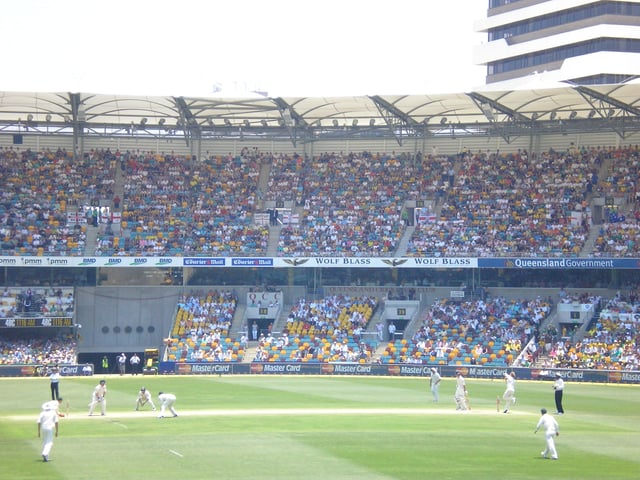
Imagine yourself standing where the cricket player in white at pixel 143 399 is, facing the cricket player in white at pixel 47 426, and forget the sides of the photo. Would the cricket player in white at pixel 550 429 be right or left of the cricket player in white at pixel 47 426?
left

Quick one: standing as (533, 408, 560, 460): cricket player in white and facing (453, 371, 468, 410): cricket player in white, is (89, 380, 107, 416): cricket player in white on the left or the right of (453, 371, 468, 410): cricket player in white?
left

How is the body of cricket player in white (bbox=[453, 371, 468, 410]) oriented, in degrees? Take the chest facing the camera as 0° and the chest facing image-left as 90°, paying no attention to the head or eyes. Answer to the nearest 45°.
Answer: approximately 90°

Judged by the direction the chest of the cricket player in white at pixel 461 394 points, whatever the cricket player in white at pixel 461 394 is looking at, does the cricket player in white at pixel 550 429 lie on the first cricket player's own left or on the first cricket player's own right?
on the first cricket player's own left

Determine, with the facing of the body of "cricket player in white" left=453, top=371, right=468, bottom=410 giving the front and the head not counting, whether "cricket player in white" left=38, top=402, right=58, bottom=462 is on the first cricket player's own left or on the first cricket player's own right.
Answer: on the first cricket player's own left

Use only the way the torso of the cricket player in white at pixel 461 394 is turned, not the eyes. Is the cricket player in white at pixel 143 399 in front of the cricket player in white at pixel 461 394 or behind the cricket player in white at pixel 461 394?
in front
